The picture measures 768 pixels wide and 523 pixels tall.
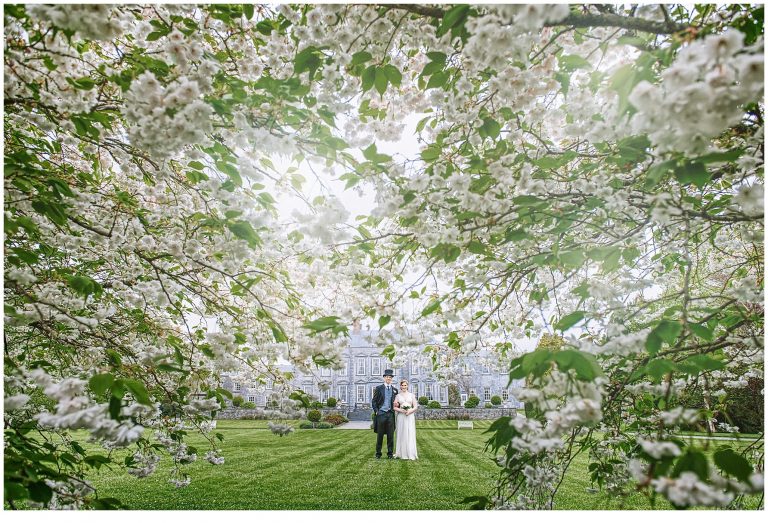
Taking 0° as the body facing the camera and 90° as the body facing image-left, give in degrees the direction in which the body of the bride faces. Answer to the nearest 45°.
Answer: approximately 0°

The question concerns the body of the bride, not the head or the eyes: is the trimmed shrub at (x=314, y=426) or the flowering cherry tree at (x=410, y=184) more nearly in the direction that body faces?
the flowering cherry tree

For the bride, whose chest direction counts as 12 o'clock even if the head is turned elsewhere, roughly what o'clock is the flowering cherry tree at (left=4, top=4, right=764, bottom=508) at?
The flowering cherry tree is roughly at 12 o'clock from the bride.

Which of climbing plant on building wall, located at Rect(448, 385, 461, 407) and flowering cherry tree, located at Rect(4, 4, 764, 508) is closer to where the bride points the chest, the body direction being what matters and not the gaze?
the flowering cherry tree

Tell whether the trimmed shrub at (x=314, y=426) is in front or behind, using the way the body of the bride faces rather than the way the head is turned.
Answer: behind

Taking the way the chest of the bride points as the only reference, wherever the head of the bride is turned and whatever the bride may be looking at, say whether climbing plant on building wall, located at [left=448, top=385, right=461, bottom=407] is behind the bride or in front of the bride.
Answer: behind
